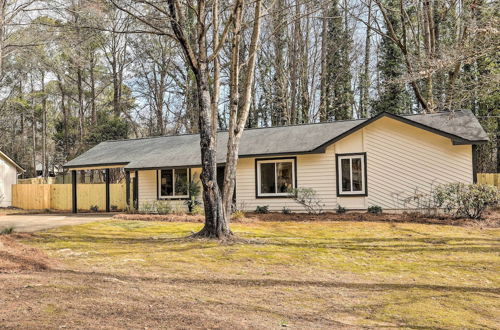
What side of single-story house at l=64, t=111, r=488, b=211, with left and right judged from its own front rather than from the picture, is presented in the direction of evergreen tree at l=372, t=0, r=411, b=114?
back

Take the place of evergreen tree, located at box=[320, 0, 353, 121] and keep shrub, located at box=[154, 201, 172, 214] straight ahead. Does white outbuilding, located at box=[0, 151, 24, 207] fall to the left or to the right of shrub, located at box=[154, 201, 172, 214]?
right

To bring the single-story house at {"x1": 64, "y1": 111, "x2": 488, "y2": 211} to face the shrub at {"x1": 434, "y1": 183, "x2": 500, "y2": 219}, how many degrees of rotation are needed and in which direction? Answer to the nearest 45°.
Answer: approximately 45° to its left

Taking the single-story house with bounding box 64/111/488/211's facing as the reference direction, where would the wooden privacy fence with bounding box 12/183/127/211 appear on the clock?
The wooden privacy fence is roughly at 4 o'clock from the single-story house.

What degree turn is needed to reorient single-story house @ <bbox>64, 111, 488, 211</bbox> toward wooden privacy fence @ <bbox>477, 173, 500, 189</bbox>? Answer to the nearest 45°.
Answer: approximately 135° to its left

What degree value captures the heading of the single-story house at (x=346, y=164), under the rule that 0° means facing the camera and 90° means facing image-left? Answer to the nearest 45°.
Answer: approximately 0°

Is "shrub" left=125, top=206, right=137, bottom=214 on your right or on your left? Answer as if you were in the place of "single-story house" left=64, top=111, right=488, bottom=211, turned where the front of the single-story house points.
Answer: on your right

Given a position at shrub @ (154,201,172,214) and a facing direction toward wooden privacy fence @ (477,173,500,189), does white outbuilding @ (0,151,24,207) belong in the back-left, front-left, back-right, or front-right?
back-left

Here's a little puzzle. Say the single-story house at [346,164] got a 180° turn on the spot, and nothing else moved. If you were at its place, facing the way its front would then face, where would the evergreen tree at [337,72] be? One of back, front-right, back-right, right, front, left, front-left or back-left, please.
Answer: front
